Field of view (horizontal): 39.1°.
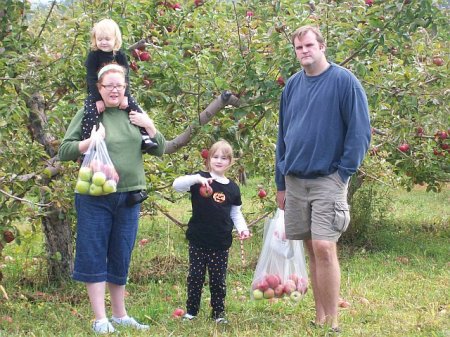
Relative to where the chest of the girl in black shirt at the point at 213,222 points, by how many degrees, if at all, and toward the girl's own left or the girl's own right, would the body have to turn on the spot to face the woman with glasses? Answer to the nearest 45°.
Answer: approximately 45° to the girl's own right

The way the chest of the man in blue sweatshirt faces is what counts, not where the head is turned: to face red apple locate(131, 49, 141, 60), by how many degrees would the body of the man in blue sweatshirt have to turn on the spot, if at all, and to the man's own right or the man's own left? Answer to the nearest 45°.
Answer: approximately 90° to the man's own right

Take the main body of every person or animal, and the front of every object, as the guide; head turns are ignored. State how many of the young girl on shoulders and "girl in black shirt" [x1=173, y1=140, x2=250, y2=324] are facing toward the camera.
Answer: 2

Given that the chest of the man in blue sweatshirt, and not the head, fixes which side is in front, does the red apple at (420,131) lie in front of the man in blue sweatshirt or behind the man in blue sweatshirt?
behind

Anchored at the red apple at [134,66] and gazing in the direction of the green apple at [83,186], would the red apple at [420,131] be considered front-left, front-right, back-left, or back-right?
back-left
